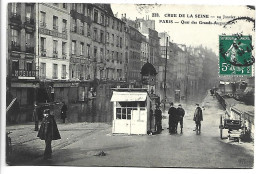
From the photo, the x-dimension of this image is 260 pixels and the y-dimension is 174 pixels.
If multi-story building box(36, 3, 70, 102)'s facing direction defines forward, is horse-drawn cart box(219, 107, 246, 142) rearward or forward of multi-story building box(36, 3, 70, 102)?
forward

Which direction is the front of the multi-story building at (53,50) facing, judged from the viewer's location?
facing the viewer and to the right of the viewer

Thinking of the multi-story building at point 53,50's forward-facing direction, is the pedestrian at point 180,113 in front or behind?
in front
